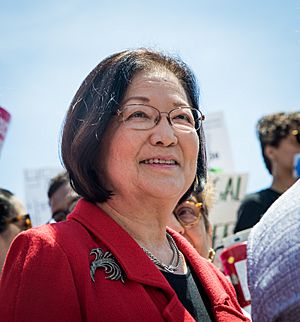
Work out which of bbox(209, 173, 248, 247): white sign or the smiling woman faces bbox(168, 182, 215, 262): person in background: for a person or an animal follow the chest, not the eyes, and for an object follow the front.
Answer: the white sign

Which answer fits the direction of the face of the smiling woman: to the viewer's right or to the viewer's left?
to the viewer's right

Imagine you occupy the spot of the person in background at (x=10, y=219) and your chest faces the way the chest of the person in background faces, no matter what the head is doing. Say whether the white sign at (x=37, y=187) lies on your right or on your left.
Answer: on your left

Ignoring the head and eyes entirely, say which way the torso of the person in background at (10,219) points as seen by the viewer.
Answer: to the viewer's right

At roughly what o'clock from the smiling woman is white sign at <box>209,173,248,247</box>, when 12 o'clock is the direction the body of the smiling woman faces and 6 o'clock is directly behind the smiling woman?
The white sign is roughly at 8 o'clock from the smiling woman.

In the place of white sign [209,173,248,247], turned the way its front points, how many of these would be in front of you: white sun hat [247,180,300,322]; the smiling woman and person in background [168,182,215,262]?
3

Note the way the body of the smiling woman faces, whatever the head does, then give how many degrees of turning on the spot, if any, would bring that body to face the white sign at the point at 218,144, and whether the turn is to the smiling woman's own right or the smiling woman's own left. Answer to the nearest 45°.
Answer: approximately 135° to the smiling woman's own left

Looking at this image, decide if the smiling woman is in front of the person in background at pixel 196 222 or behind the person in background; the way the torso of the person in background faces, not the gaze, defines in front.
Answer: in front

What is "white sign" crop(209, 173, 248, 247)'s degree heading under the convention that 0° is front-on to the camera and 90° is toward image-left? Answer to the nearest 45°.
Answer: approximately 0°

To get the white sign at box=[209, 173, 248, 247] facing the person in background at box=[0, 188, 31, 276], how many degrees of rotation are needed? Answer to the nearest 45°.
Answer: approximately 45° to its right

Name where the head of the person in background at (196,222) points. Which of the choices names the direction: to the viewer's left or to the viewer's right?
to the viewer's left

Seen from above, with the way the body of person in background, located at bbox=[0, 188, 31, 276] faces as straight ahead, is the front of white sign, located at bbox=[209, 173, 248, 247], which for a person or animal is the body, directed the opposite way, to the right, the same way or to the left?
to the right
